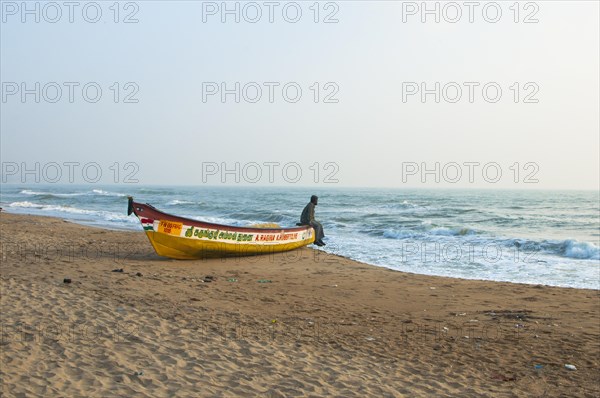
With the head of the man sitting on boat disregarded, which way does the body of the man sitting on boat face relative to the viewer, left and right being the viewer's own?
facing to the right of the viewer
